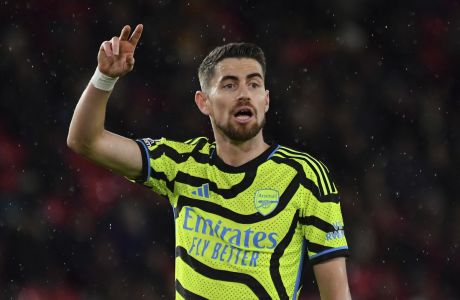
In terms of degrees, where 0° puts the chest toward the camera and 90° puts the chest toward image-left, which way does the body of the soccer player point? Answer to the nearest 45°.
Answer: approximately 0°
